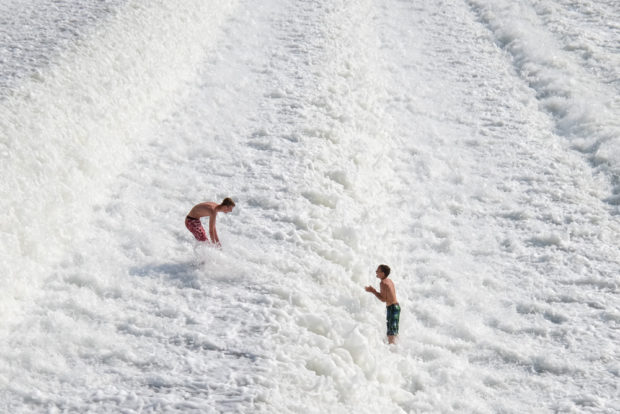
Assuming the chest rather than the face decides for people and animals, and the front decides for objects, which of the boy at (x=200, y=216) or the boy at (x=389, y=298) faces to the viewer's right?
the boy at (x=200, y=216)

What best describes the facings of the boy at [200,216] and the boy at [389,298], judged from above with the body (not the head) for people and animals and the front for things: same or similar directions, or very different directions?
very different directions

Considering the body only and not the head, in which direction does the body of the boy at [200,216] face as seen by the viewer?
to the viewer's right

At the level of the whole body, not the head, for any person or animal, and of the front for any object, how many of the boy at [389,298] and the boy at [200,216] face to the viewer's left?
1

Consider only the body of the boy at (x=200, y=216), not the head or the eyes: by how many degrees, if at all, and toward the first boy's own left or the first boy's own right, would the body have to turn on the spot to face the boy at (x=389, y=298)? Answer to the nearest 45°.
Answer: approximately 45° to the first boy's own right

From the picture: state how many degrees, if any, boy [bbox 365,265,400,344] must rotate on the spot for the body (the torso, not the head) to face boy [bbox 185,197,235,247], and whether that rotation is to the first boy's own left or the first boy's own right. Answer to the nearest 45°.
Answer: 0° — they already face them

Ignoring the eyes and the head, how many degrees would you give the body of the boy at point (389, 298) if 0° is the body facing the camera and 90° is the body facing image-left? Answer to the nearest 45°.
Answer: approximately 90°
